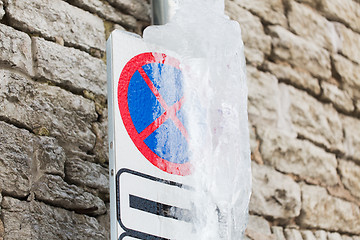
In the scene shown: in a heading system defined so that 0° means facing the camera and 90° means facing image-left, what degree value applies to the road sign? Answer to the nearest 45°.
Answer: approximately 315°
